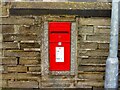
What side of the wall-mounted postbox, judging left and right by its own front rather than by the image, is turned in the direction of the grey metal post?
left

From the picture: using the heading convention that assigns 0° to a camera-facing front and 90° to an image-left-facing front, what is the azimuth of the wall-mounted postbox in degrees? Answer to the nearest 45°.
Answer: approximately 0°
